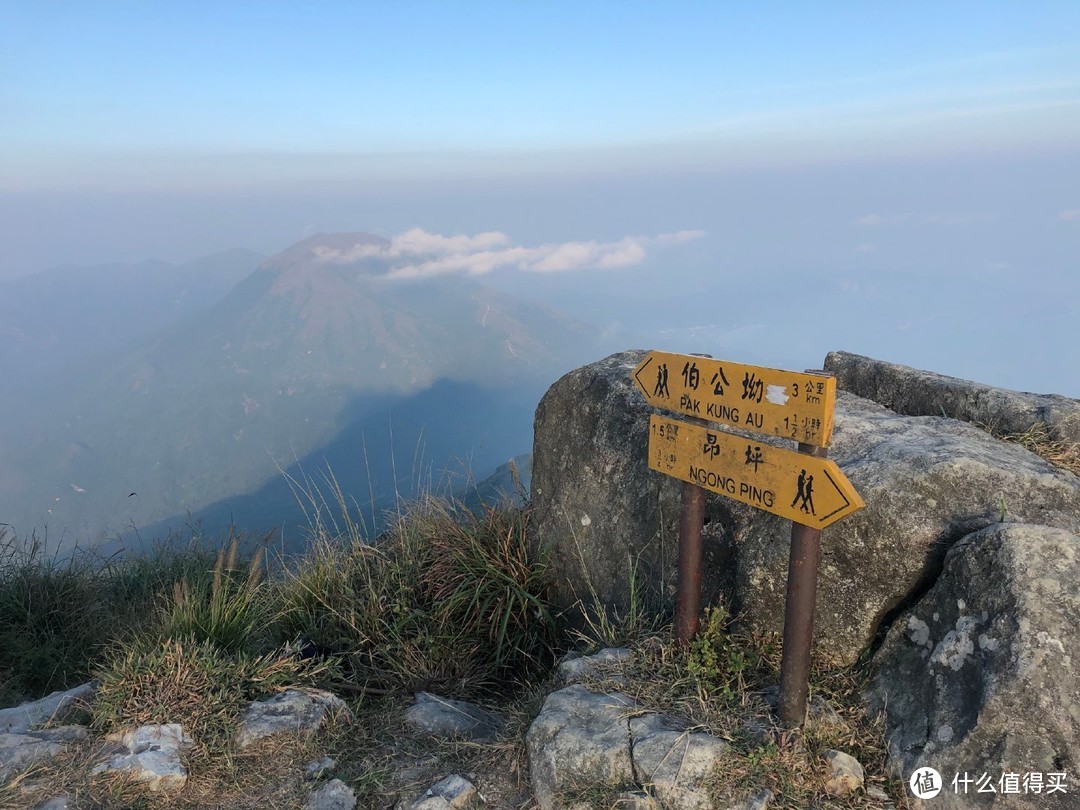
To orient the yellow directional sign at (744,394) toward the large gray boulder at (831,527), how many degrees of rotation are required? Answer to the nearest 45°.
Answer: approximately 180°

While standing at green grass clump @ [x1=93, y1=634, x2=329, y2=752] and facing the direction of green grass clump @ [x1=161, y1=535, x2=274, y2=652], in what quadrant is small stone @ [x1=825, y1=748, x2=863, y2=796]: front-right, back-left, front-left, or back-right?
back-right

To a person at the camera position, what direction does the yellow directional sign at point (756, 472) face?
facing the viewer and to the left of the viewer

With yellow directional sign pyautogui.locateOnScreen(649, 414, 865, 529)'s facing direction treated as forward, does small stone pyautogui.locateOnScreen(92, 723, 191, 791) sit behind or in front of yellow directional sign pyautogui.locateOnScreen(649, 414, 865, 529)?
in front

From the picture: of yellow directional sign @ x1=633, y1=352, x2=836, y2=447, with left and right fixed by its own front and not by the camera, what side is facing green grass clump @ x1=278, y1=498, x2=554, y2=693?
right

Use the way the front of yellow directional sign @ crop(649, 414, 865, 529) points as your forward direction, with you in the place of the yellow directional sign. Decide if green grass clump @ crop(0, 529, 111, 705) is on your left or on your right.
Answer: on your right

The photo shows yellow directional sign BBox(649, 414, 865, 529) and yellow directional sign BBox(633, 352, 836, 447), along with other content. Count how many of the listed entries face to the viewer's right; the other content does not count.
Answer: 0

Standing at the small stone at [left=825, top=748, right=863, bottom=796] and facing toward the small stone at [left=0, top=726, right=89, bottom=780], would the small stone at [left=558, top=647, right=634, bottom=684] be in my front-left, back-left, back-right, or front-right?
front-right
